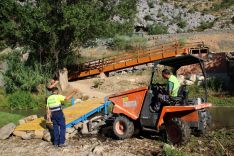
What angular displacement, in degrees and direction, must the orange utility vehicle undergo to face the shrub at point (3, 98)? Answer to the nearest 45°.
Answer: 0° — it already faces it

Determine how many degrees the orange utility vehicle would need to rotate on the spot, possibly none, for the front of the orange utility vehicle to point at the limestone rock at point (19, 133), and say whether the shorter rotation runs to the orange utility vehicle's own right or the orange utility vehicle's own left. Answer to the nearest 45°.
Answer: approximately 45° to the orange utility vehicle's own left

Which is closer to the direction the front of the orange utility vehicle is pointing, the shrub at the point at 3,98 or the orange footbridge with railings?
the shrub

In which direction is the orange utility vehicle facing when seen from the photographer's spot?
facing away from the viewer and to the left of the viewer

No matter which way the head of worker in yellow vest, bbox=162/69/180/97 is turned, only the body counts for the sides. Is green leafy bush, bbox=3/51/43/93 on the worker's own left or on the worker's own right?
on the worker's own right

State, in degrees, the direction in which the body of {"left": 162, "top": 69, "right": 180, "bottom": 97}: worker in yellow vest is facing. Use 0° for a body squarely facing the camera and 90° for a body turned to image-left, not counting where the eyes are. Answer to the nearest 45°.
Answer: approximately 90°

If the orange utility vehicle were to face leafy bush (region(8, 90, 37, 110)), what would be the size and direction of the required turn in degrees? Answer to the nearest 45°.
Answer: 0° — it already faces it

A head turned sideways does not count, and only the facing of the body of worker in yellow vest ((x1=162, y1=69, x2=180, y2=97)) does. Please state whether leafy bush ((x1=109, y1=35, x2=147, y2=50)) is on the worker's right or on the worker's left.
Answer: on the worker's right
